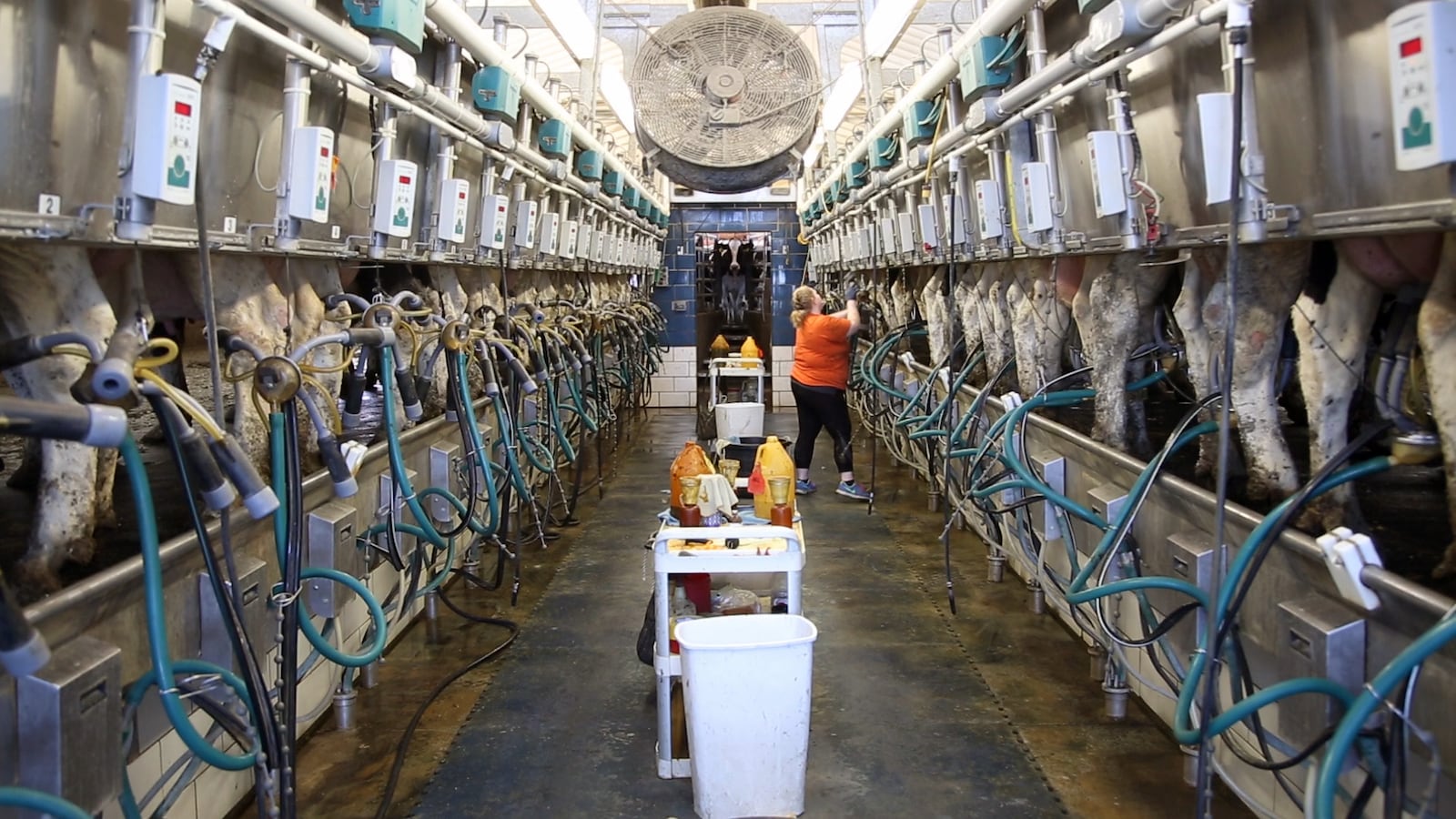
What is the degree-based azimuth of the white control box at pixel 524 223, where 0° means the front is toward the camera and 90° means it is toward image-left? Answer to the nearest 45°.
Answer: approximately 315°

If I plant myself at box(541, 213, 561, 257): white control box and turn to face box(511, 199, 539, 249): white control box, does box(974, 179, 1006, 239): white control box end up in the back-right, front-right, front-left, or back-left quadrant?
front-left

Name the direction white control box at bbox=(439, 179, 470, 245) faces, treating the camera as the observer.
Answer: facing the viewer and to the right of the viewer

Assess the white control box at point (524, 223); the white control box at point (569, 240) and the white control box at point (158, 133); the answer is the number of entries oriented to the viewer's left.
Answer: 0

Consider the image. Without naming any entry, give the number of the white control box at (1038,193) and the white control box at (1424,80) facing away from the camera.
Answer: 0

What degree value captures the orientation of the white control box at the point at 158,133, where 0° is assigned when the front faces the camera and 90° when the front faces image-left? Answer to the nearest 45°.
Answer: approximately 315°

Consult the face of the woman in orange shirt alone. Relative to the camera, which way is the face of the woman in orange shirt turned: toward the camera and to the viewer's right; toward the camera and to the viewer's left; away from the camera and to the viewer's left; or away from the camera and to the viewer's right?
away from the camera and to the viewer's right

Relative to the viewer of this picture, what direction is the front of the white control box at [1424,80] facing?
facing the viewer and to the left of the viewer

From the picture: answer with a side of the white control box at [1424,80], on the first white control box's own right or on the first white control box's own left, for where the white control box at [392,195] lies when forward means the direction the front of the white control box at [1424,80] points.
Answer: on the first white control box's own right

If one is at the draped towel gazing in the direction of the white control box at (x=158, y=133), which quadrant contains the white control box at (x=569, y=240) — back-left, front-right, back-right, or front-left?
back-right
